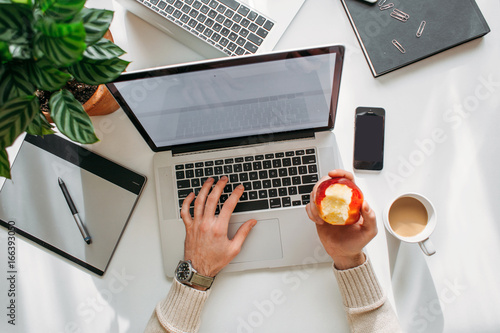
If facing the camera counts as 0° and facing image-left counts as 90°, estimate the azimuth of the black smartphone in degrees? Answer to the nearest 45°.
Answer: approximately 0°
